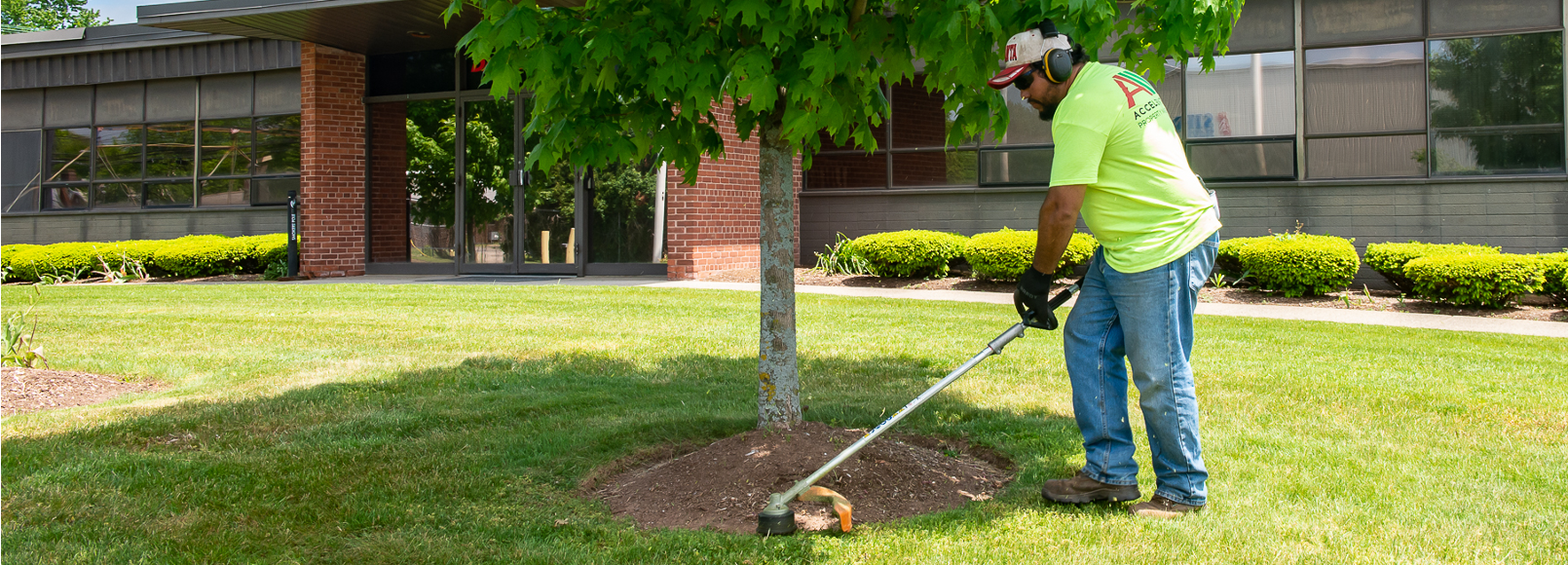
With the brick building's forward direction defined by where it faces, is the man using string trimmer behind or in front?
in front

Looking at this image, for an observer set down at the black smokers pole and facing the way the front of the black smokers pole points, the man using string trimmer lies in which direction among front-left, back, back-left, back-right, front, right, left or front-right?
front

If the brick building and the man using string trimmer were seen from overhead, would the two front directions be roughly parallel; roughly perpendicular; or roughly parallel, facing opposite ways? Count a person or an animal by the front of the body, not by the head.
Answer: roughly perpendicular

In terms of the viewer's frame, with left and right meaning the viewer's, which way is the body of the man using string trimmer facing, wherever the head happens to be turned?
facing to the left of the viewer

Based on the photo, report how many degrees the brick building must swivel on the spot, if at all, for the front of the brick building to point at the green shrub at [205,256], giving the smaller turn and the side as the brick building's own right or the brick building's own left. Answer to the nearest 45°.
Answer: approximately 90° to the brick building's own right

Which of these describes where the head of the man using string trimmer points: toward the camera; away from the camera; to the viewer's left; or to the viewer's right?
to the viewer's left

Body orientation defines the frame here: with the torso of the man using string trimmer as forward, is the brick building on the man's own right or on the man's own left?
on the man's own right

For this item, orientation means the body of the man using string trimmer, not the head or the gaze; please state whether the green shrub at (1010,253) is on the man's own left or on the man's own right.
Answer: on the man's own right

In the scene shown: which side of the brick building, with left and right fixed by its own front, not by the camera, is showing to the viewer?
front

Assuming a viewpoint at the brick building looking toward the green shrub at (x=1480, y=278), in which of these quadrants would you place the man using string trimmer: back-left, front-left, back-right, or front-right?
front-right
